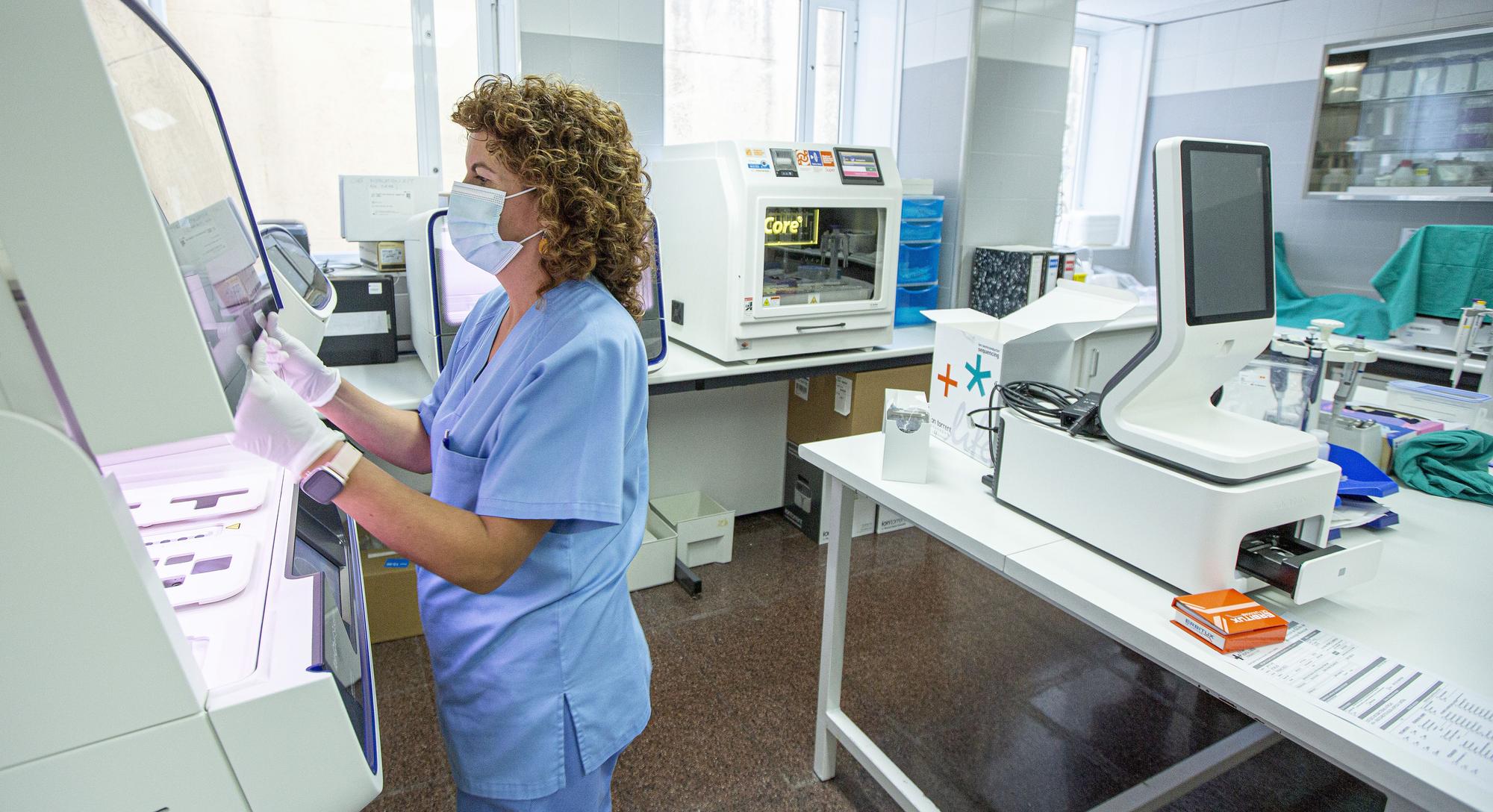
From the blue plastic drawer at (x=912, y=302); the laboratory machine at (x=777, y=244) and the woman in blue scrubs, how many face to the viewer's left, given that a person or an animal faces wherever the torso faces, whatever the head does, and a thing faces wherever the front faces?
1

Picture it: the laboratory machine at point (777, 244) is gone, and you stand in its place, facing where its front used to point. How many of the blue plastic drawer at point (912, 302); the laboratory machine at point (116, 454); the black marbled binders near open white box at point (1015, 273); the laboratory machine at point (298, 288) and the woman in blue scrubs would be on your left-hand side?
2

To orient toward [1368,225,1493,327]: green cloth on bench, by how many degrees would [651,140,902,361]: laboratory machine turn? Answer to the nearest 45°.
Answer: approximately 45° to its left

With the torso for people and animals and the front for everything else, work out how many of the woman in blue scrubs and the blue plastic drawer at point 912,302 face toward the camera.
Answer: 1

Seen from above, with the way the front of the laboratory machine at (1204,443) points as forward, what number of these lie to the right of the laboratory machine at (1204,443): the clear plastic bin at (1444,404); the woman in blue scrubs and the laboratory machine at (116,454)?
2

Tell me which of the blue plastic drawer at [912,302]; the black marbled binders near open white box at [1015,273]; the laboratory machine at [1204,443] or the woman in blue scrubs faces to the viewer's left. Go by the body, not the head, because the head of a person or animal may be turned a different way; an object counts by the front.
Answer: the woman in blue scrubs

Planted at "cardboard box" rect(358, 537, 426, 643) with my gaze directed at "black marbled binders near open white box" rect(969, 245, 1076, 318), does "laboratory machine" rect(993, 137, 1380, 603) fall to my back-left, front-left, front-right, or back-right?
front-right

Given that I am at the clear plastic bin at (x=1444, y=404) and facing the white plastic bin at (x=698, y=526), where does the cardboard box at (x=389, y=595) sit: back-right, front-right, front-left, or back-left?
front-left

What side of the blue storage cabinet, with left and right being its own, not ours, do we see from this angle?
front

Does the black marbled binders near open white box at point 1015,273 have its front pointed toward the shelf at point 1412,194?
no

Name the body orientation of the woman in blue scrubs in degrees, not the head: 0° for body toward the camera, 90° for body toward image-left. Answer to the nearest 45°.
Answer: approximately 90°

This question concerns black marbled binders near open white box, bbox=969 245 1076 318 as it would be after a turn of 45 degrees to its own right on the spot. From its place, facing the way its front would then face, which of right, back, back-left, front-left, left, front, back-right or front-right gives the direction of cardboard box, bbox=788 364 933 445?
front-right

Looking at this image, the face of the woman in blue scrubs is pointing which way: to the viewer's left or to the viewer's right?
to the viewer's left

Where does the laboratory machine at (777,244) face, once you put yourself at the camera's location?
facing the viewer and to the right of the viewer

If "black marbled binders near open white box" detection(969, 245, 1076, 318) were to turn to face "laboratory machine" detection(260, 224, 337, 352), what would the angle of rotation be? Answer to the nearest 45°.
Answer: approximately 90° to its right

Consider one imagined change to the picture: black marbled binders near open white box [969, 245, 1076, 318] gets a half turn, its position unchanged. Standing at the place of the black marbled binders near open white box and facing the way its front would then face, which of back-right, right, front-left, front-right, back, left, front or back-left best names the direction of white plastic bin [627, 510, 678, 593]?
left
